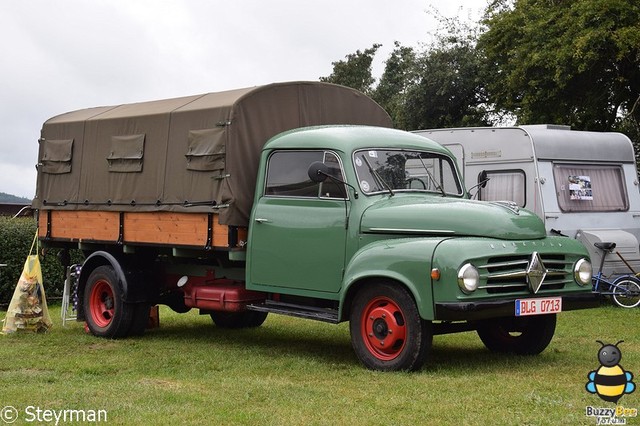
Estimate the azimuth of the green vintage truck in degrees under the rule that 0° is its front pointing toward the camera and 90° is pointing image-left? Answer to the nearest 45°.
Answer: approximately 315°

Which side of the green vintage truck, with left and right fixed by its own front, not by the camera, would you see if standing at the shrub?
back

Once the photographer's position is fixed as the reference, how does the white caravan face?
facing the viewer and to the right of the viewer

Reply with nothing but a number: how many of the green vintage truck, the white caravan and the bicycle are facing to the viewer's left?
1

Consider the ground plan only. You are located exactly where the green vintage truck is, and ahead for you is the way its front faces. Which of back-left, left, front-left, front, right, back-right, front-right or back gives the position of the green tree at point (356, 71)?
back-left
